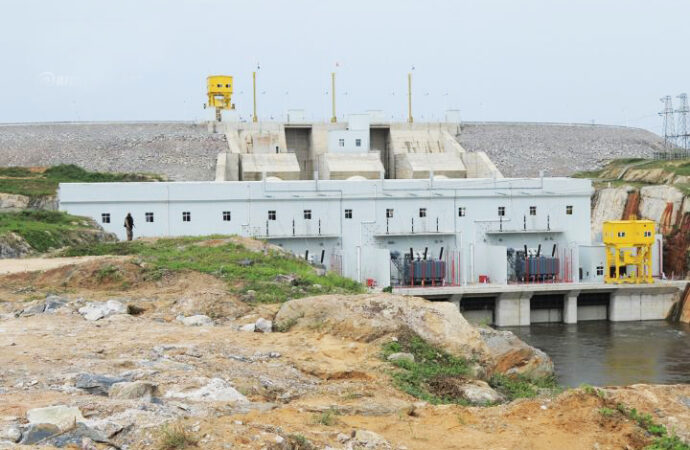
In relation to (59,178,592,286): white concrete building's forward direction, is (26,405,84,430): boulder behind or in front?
in front

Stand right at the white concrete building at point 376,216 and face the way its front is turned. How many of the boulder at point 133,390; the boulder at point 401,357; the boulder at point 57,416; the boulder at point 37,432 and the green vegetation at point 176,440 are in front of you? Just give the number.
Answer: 5

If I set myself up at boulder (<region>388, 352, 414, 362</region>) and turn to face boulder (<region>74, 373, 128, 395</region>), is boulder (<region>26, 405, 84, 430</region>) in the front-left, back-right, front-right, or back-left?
front-left

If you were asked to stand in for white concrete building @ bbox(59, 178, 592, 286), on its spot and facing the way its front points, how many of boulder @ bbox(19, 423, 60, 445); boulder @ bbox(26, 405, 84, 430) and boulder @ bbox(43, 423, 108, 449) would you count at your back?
0

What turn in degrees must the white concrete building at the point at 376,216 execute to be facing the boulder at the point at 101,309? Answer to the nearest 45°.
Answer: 0° — it already faces it

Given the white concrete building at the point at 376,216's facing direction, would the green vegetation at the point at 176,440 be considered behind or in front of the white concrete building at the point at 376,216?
in front

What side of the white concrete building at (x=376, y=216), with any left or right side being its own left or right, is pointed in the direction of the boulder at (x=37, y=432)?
front

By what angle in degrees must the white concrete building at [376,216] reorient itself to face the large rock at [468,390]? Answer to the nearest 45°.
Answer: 0° — it already faces it

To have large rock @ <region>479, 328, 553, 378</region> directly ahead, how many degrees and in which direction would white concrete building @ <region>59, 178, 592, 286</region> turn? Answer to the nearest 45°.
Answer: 0° — it already faces it

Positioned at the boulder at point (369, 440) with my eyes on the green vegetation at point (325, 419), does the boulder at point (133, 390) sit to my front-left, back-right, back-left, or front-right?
front-left

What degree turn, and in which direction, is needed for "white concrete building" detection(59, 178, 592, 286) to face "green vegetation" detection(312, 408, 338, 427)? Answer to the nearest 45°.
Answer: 0° — it already faces it

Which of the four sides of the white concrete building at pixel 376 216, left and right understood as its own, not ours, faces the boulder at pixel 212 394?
front

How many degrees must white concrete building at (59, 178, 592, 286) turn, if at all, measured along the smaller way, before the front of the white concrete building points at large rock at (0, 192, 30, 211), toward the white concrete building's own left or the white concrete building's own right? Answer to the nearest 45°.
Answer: approximately 90° to the white concrete building's own right

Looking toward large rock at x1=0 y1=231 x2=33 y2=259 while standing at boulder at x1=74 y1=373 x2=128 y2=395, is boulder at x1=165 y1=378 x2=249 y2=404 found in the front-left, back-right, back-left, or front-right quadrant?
back-right

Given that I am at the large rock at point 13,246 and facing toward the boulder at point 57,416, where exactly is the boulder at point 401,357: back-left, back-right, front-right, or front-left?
front-left

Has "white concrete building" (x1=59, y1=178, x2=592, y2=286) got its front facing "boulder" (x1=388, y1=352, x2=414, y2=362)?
yes

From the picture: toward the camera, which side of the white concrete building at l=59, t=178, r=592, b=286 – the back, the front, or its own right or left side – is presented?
front

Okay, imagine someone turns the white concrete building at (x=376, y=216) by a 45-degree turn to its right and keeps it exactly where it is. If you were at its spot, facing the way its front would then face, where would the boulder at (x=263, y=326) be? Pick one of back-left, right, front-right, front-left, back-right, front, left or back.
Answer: front-left

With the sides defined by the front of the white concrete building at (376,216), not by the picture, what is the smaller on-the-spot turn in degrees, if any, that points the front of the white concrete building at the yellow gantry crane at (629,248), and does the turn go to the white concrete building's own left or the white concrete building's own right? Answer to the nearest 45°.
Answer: approximately 90° to the white concrete building's own left
